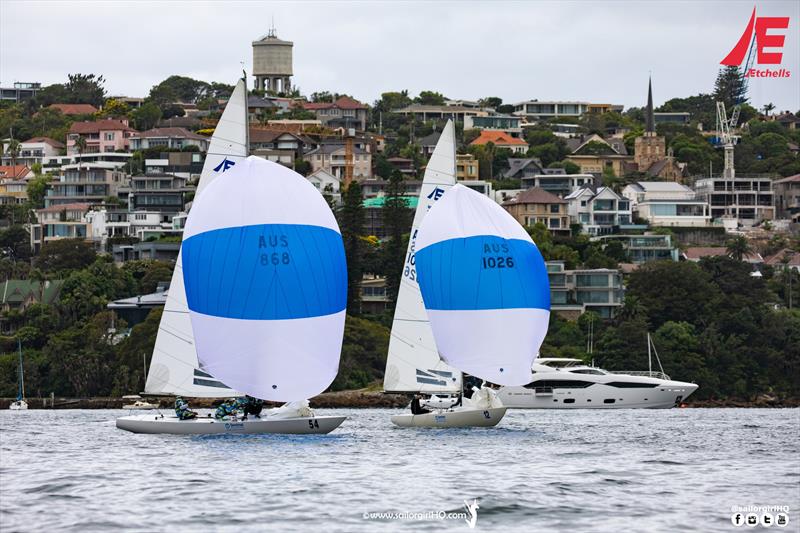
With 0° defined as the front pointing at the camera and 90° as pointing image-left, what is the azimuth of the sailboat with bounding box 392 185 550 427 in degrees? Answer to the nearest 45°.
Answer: approximately 315°

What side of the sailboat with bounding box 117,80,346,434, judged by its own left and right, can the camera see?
right

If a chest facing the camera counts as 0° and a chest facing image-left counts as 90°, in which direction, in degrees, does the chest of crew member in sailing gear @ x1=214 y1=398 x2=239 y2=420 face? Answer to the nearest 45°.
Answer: approximately 270°

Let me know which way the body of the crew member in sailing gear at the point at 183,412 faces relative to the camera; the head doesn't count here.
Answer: to the viewer's right
